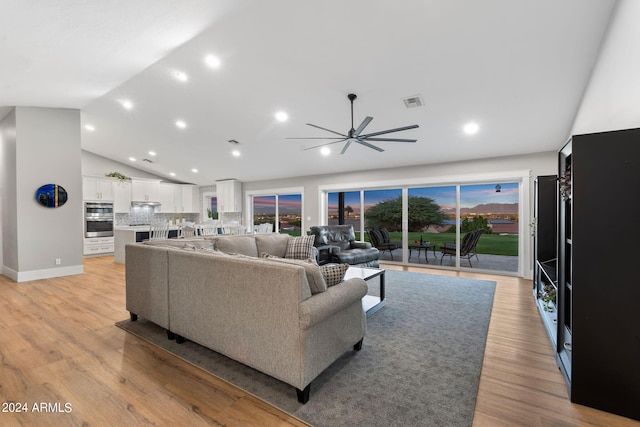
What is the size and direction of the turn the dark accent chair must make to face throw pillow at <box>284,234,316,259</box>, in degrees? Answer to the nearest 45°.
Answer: approximately 90° to its right

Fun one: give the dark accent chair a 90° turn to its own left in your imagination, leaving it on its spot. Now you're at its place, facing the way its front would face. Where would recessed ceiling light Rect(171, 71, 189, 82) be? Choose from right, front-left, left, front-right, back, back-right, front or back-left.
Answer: back

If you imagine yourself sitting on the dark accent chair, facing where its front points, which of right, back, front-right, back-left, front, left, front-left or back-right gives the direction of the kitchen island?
back-right

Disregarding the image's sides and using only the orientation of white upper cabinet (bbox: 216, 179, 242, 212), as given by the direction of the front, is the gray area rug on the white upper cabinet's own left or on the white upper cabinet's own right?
on the white upper cabinet's own left

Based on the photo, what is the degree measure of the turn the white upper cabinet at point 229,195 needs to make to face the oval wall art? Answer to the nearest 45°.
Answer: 0° — it already faces it

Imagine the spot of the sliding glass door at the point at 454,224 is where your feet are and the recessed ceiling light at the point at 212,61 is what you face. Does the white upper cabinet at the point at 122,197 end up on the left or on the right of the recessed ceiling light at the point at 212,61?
right

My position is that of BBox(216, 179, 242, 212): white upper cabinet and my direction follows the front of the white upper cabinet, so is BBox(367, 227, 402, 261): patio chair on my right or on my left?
on my left

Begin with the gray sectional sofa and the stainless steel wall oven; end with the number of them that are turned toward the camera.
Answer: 1

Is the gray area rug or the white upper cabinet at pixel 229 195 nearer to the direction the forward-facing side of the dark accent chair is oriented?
the gray area rug

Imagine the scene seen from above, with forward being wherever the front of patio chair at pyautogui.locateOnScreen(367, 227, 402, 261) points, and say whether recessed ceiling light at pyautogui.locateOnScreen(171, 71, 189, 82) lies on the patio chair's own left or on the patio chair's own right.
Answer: on the patio chair's own right

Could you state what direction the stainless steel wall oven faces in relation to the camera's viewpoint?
facing the viewer

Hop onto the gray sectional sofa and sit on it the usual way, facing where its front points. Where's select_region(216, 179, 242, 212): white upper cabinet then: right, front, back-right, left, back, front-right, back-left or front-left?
front-left

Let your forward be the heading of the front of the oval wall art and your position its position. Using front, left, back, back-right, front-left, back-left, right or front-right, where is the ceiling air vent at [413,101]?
front-left

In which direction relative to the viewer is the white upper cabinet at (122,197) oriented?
toward the camera
